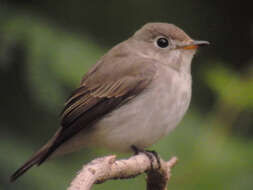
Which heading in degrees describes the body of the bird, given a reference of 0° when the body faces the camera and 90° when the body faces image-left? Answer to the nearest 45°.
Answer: approximately 270°

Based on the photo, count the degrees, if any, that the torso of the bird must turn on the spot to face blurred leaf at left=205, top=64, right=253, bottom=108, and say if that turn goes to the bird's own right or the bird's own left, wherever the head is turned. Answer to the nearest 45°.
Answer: approximately 90° to the bird's own left
